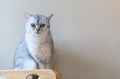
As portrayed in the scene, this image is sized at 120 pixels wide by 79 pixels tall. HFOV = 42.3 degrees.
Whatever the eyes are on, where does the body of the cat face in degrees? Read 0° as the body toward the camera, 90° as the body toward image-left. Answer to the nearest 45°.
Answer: approximately 315°
